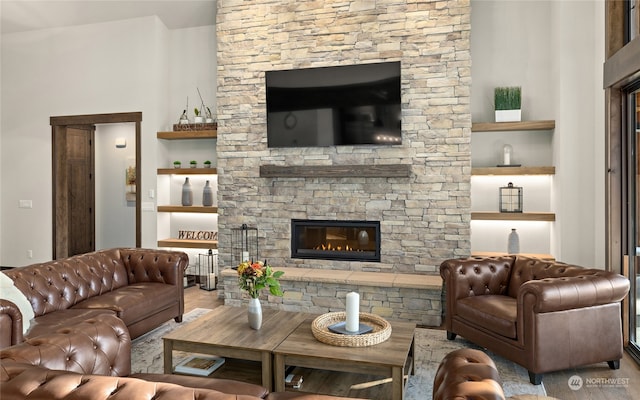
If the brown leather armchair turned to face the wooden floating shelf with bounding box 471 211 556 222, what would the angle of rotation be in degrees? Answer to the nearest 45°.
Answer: approximately 135° to its right

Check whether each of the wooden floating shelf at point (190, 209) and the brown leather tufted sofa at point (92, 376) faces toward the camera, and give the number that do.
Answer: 1

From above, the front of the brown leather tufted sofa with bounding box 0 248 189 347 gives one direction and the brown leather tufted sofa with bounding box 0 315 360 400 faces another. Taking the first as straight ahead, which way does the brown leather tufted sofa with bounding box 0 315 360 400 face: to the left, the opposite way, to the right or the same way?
to the left

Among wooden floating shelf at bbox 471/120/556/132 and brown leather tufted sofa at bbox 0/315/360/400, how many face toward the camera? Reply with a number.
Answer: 1

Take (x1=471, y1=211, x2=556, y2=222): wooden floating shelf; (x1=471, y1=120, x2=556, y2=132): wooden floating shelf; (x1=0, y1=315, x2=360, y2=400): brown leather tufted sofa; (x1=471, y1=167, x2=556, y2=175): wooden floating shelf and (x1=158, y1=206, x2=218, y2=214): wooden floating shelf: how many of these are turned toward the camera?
4

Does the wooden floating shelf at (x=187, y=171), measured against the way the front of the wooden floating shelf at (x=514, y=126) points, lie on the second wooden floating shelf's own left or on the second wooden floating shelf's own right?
on the second wooden floating shelf's own right

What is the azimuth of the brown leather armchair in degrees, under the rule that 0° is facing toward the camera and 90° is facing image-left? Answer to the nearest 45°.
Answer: approximately 45°

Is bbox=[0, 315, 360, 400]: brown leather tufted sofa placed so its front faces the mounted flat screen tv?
yes

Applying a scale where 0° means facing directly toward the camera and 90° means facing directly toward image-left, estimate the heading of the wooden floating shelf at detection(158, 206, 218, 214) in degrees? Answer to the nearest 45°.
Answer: approximately 0°
